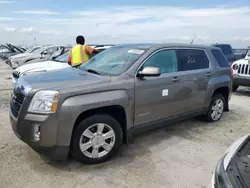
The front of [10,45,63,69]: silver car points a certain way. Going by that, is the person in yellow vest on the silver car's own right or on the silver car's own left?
on the silver car's own left

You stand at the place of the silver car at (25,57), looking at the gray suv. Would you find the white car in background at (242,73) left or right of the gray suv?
left

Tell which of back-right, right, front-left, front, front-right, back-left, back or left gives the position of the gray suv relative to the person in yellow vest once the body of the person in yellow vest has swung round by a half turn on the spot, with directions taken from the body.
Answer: front-left

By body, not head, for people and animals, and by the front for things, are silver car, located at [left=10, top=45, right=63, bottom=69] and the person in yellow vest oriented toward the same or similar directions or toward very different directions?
very different directions

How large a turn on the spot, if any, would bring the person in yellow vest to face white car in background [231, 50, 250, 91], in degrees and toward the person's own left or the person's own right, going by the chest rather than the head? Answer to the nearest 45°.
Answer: approximately 45° to the person's own right

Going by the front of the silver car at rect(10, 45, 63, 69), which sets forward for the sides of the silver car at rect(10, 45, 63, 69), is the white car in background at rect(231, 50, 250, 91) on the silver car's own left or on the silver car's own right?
on the silver car's own left

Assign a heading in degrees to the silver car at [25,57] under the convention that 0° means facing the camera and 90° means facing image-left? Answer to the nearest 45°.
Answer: approximately 45°

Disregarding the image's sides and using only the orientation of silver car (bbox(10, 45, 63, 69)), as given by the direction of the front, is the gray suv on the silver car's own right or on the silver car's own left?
on the silver car's own left

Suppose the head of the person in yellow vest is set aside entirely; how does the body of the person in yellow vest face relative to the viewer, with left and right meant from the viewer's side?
facing away from the viewer and to the right of the viewer
